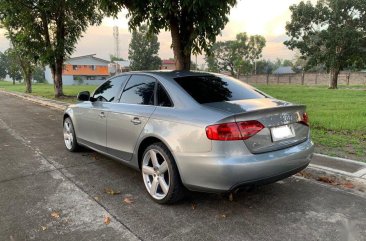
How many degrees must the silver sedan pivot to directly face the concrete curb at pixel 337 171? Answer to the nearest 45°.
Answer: approximately 90° to its right

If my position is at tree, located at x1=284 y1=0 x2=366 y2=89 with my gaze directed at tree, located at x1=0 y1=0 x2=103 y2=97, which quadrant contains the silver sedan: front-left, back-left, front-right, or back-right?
front-left

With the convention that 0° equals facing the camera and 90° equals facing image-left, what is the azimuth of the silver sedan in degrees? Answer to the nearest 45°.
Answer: approximately 135°

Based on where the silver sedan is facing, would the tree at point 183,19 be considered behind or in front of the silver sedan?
in front

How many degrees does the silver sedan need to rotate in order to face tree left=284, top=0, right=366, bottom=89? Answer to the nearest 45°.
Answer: approximately 90° to its right

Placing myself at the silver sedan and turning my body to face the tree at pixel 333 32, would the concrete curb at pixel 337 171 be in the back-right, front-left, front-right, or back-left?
front-right

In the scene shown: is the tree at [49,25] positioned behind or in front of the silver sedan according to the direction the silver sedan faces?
in front
